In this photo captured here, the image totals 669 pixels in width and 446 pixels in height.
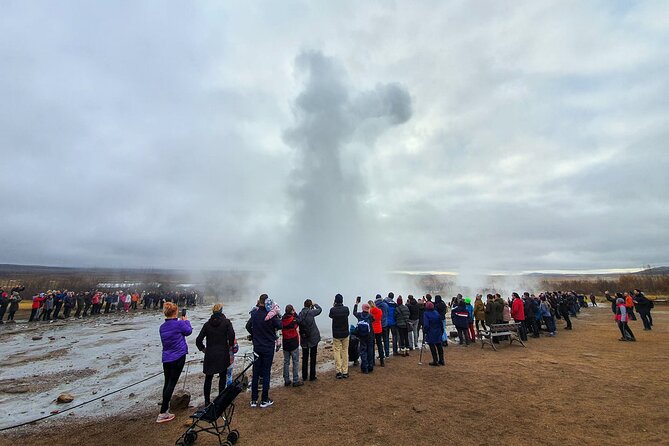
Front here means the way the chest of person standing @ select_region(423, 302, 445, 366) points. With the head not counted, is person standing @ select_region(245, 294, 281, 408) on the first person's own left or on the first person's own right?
on the first person's own left

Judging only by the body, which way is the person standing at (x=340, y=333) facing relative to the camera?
away from the camera

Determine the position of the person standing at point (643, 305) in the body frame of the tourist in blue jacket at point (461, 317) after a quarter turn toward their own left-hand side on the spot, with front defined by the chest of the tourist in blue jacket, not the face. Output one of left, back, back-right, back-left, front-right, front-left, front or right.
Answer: back-right

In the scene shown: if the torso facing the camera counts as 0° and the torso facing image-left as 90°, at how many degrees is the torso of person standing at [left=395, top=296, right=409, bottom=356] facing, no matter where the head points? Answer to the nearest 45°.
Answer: approximately 135°

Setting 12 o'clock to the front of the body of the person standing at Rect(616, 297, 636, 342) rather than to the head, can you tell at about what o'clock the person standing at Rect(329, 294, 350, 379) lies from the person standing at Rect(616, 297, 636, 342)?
the person standing at Rect(329, 294, 350, 379) is roughly at 10 o'clock from the person standing at Rect(616, 297, 636, 342).

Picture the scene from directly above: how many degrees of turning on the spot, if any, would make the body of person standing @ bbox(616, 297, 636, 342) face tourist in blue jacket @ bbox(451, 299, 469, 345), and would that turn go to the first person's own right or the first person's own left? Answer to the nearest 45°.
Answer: approximately 45° to the first person's own left

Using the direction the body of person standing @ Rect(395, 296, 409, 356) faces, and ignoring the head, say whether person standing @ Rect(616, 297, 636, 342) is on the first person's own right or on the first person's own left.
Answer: on the first person's own right

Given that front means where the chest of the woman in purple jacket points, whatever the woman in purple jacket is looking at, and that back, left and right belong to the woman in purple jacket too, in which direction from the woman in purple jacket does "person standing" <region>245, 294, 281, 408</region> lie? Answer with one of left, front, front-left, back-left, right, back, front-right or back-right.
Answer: front-right

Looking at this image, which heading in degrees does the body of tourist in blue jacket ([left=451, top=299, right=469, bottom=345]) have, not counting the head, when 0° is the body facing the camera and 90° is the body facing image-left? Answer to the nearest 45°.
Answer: approximately 180°

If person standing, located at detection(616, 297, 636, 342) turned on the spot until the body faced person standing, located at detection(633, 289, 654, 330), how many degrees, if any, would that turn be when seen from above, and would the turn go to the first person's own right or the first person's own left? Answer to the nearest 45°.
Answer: approximately 90° to the first person's own right

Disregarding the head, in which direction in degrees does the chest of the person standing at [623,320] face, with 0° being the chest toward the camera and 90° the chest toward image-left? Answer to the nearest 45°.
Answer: approximately 90°

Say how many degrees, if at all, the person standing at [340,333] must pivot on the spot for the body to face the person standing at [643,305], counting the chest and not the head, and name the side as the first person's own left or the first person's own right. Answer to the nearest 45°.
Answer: approximately 45° to the first person's own right

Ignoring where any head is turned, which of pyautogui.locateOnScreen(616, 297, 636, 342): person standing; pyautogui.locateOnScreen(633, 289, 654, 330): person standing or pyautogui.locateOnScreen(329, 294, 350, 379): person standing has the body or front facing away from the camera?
pyautogui.locateOnScreen(329, 294, 350, 379): person standing

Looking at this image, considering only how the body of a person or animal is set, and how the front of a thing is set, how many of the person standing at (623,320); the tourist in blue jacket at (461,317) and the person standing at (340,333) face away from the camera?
2

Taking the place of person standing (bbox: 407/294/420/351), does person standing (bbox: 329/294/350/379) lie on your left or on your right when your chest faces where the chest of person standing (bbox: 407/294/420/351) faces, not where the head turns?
on your left

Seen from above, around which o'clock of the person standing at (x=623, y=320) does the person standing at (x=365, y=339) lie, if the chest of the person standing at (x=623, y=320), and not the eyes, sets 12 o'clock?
the person standing at (x=365, y=339) is roughly at 10 o'clock from the person standing at (x=623, y=320).
